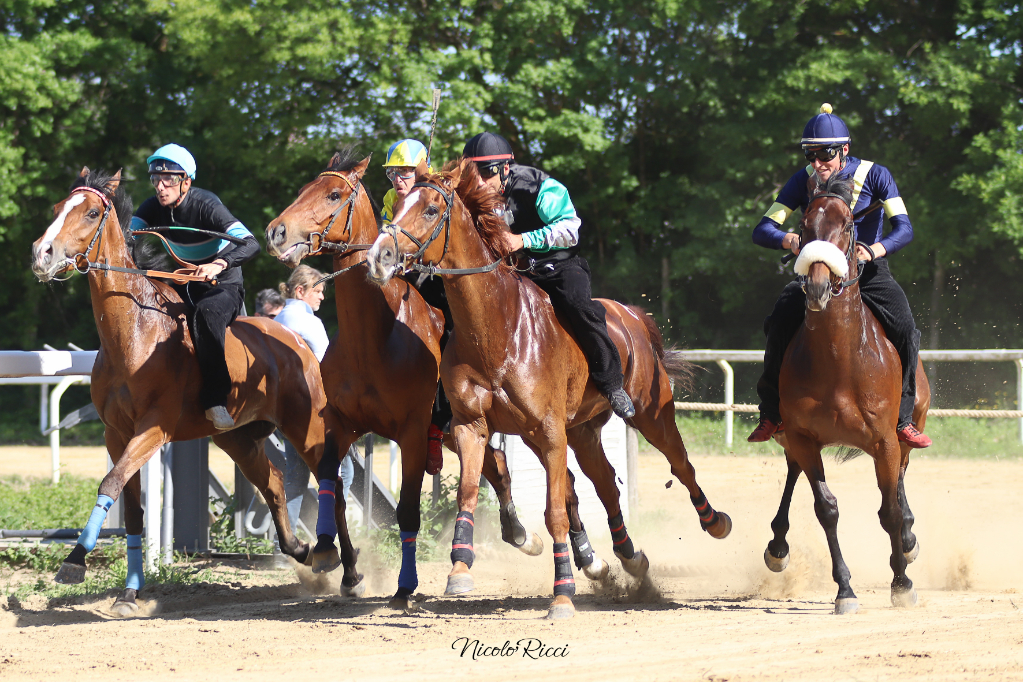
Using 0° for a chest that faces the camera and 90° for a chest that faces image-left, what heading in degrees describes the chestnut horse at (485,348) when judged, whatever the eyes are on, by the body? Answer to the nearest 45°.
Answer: approximately 45°

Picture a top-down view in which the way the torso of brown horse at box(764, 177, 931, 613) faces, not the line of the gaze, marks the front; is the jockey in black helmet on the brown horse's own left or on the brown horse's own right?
on the brown horse's own right

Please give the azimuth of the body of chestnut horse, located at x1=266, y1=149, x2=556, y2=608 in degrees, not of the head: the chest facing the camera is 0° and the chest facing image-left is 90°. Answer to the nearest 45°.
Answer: approximately 45°

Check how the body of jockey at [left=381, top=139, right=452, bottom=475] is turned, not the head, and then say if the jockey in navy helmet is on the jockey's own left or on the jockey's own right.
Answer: on the jockey's own left

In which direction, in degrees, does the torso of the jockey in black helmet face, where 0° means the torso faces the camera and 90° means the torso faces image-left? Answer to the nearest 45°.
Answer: approximately 45°

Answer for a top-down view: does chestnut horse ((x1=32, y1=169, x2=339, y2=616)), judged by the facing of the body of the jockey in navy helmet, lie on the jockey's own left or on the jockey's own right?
on the jockey's own right

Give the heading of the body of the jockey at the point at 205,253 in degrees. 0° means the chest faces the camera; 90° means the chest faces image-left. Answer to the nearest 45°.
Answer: approximately 45°

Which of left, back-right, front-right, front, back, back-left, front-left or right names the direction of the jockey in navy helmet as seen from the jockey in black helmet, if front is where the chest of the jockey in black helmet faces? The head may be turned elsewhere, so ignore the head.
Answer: back-left

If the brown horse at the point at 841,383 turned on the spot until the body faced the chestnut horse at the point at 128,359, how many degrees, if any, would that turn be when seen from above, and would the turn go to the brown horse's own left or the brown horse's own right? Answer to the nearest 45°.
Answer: approximately 90° to the brown horse's own right
